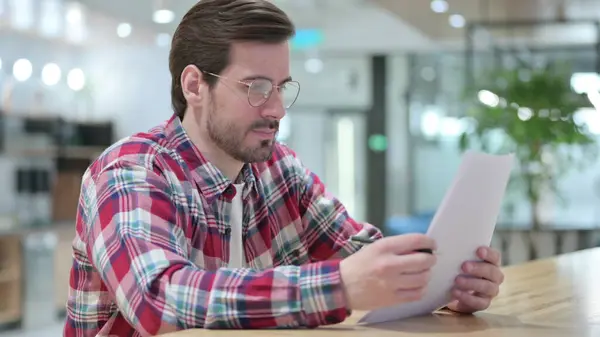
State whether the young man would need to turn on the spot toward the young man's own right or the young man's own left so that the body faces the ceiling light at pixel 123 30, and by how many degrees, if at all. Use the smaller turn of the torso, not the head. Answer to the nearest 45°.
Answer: approximately 135° to the young man's own left

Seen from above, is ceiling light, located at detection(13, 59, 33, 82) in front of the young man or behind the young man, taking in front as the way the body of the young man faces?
behind

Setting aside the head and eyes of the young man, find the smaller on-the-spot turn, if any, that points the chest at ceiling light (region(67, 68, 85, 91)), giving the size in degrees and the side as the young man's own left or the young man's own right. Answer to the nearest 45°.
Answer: approximately 135° to the young man's own left

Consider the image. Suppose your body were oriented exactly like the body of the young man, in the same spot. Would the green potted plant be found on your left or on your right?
on your left

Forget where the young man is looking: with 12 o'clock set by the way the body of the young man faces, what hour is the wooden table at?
The wooden table is roughly at 11 o'clock from the young man.

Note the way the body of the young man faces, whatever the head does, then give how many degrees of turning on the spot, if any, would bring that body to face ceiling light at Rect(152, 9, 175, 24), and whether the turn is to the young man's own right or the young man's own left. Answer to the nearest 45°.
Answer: approximately 135° to the young man's own left

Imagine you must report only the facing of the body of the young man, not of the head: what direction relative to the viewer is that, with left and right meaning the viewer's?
facing the viewer and to the right of the viewer

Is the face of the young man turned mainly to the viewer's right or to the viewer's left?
to the viewer's right

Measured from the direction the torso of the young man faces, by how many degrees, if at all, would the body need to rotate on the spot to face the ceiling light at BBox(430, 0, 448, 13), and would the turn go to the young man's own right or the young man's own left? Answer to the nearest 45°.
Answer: approximately 135° to the young man's own left
